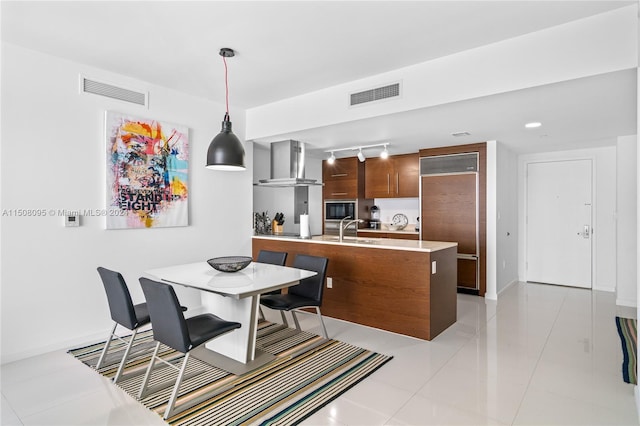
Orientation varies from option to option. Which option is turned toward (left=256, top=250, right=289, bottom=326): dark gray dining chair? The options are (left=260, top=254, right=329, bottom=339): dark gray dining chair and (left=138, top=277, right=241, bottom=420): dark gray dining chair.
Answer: (left=138, top=277, right=241, bottom=420): dark gray dining chair

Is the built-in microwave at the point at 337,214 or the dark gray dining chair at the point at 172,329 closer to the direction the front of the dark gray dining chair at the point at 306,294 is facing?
the dark gray dining chair

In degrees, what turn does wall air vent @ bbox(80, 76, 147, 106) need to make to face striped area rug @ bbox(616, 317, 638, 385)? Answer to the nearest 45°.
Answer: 0° — it already faces it

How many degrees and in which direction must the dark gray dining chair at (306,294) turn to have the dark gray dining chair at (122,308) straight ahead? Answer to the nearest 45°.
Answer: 0° — it already faces it

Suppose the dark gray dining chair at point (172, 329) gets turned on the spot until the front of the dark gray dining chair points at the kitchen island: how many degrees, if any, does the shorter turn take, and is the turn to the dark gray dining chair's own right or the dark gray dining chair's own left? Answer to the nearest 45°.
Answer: approximately 45° to the dark gray dining chair's own right

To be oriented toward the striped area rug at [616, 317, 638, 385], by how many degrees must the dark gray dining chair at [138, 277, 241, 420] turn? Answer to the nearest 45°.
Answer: approximately 45° to its right

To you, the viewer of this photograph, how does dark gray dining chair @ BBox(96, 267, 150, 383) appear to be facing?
facing away from the viewer and to the right of the viewer

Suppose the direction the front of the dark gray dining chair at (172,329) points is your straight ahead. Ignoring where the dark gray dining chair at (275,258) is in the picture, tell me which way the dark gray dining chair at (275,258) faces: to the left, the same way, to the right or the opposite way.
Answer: the opposite way

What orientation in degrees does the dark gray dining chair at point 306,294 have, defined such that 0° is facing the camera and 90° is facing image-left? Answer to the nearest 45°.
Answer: approximately 45°
